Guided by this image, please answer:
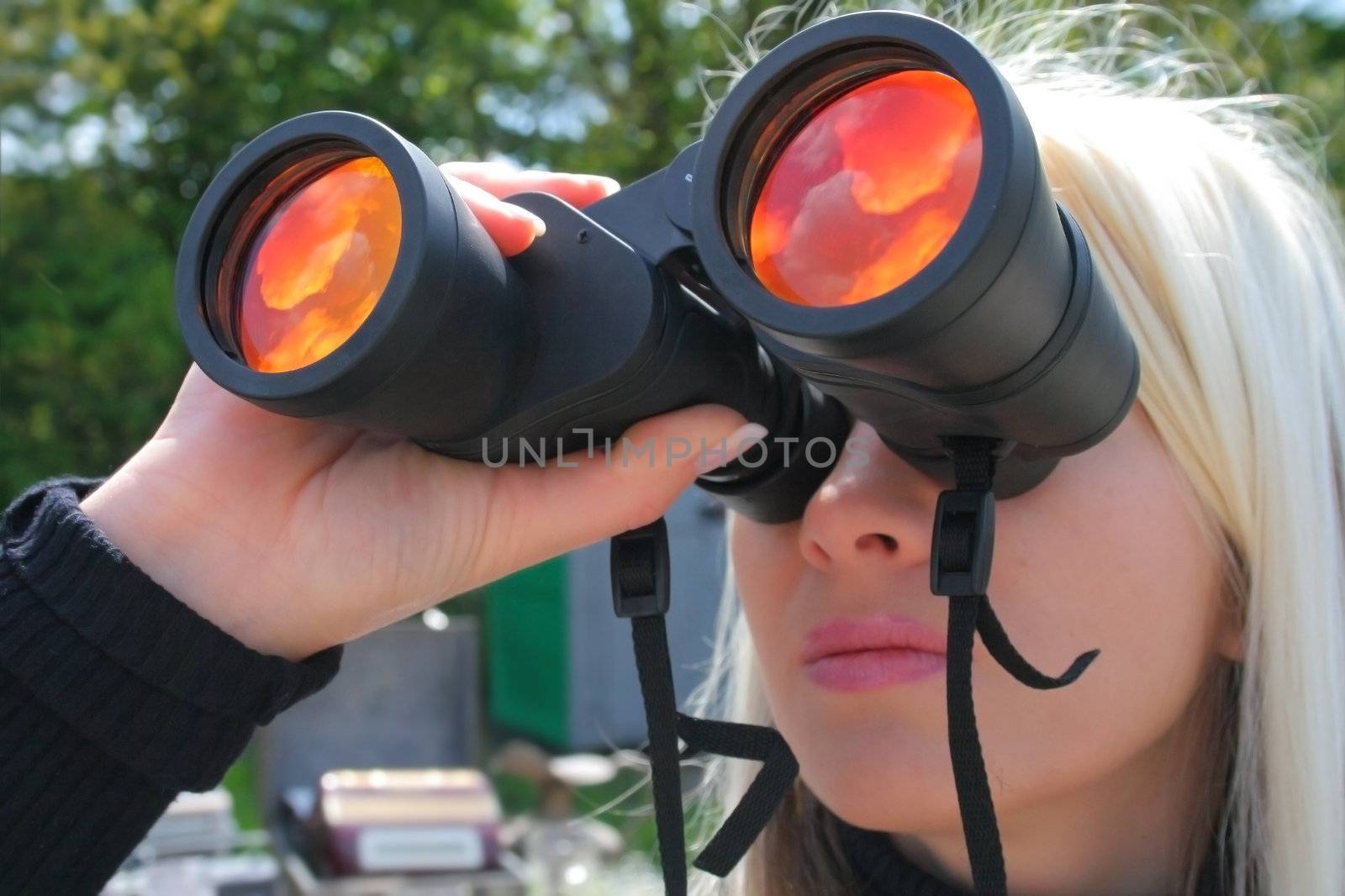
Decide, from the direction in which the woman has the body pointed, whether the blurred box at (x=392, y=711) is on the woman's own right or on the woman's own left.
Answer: on the woman's own right

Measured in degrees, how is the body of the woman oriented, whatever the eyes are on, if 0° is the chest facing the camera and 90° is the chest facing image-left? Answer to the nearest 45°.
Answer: approximately 45°
